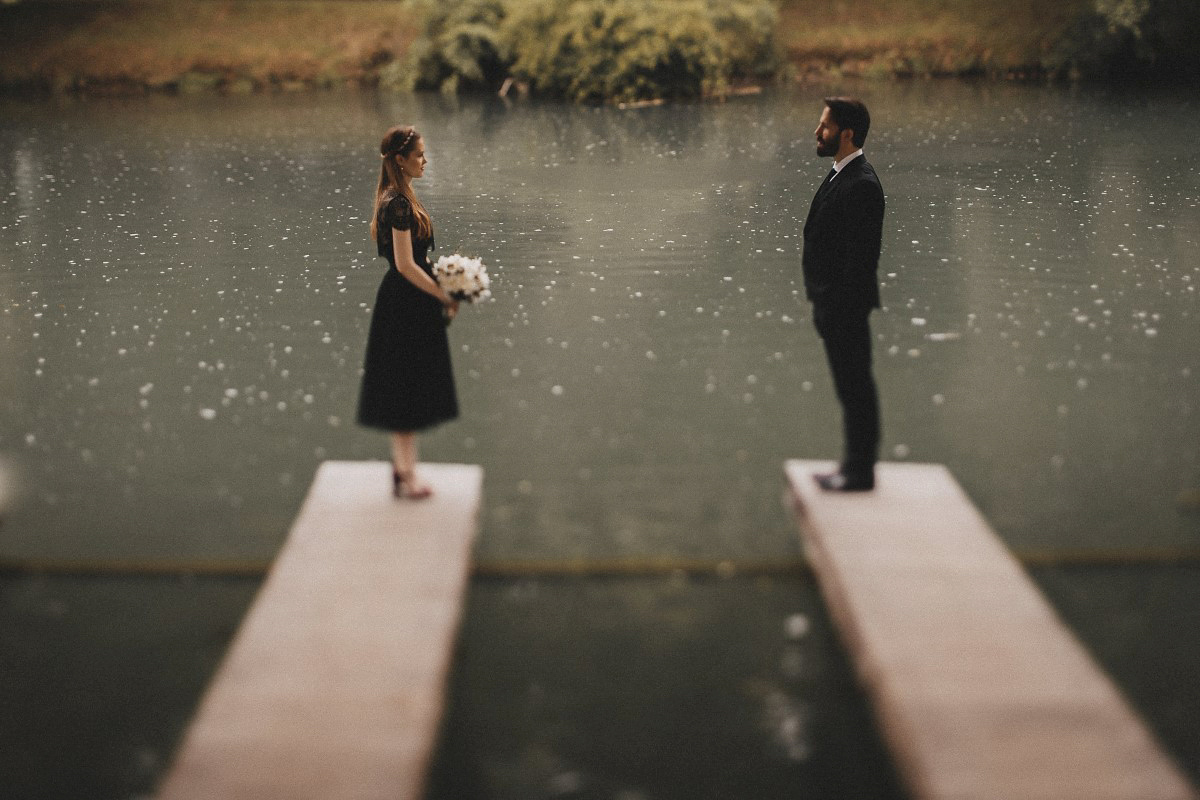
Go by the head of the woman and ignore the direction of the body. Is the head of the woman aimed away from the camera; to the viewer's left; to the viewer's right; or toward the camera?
to the viewer's right

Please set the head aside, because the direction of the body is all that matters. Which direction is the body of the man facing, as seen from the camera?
to the viewer's left

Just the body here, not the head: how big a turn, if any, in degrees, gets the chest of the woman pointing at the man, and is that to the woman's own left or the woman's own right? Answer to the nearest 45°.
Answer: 0° — they already face them

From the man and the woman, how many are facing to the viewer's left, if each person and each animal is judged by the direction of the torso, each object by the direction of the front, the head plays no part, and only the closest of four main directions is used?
1

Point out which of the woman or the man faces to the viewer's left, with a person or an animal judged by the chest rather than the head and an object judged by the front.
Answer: the man

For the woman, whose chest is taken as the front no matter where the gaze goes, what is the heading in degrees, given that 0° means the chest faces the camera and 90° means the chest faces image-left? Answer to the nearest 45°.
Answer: approximately 270°

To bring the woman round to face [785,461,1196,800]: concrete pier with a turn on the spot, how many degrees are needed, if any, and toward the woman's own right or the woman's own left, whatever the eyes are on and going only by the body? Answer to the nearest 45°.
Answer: approximately 45° to the woman's own right

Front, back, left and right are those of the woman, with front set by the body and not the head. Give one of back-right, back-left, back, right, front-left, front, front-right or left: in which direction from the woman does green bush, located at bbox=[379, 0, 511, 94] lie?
left

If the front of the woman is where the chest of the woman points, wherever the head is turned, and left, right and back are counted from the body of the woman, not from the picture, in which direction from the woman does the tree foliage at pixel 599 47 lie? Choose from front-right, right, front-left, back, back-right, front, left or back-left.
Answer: left

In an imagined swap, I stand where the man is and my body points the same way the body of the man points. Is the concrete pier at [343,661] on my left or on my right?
on my left

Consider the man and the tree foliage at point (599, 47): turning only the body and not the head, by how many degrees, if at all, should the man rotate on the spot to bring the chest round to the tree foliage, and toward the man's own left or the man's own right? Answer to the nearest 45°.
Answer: approximately 90° to the man's own right

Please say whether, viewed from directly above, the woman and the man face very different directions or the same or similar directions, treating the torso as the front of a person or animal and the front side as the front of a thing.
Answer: very different directions

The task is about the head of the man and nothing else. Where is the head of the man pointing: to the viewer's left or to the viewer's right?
to the viewer's left

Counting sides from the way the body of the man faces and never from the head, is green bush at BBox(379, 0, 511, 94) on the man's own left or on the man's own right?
on the man's own right

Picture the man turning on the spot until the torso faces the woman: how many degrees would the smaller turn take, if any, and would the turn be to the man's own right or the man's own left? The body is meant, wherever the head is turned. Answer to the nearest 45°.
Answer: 0° — they already face them
